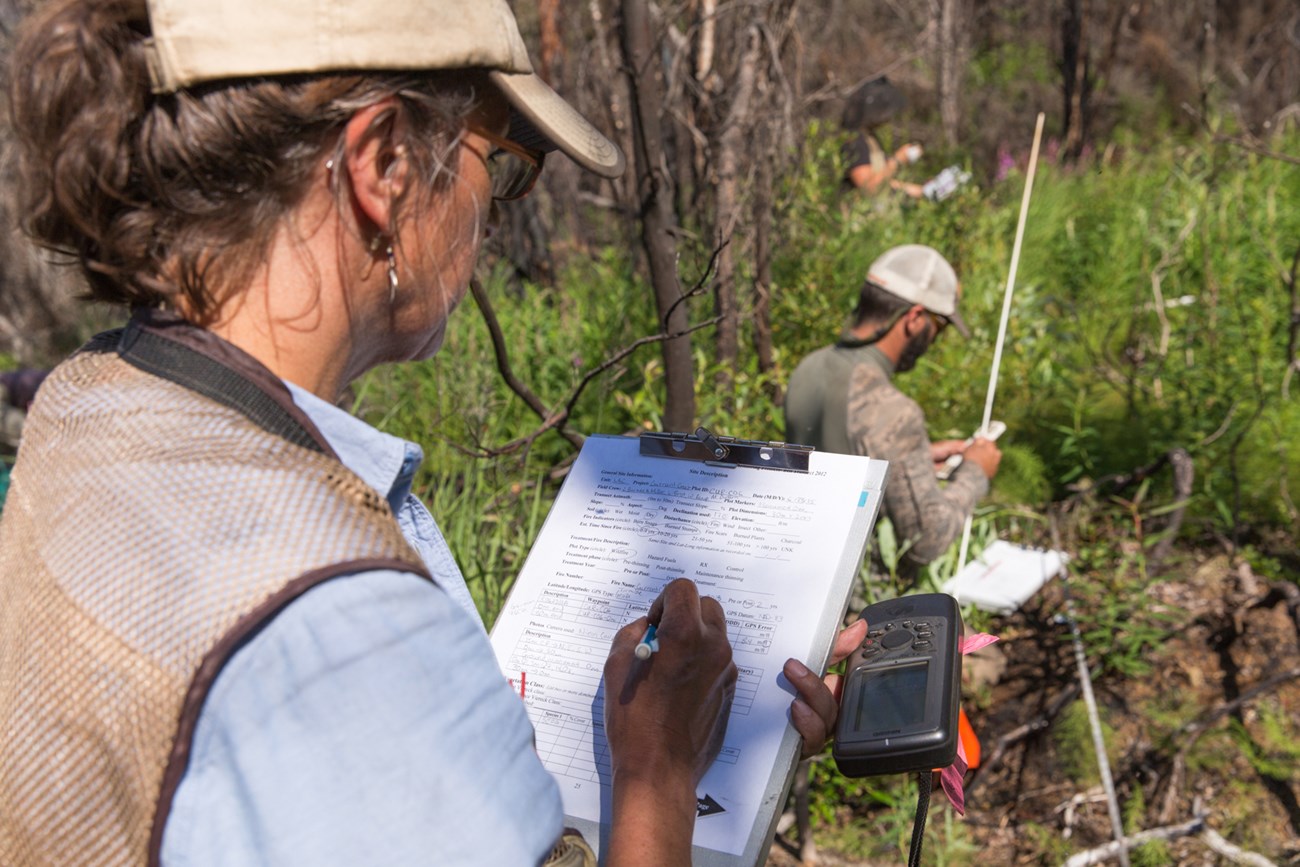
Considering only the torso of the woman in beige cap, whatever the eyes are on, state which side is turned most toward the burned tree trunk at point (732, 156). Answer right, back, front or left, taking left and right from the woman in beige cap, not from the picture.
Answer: front

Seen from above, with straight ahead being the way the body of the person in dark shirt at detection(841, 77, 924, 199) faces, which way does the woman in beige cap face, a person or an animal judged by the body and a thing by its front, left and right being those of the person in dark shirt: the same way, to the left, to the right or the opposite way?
to the left

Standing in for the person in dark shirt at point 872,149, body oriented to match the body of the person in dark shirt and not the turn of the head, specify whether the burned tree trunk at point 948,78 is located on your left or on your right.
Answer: on your left

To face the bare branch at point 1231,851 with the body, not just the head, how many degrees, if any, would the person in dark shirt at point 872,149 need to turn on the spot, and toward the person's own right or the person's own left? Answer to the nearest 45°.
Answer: approximately 90° to the person's own right

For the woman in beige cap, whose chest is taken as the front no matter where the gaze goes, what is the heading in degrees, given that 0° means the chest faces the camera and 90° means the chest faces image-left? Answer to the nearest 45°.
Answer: approximately 225°

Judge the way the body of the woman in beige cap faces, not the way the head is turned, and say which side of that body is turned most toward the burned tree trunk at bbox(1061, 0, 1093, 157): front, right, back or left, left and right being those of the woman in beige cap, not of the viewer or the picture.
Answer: front

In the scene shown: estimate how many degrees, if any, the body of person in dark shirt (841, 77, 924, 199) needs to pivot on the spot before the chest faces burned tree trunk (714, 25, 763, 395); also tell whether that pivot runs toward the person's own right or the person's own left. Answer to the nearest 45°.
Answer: approximately 90° to the person's own right

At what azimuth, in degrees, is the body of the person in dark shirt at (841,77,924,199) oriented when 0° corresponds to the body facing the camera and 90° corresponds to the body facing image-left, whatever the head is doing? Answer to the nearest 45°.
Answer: approximately 270°

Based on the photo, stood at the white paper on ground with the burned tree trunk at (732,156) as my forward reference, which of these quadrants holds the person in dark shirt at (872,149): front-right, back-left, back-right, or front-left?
front-right

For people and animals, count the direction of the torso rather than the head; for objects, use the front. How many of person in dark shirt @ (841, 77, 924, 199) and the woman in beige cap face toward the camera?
0

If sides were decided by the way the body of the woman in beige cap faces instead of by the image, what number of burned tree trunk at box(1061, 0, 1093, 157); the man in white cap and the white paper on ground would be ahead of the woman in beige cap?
3

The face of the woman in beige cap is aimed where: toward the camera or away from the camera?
away from the camera
